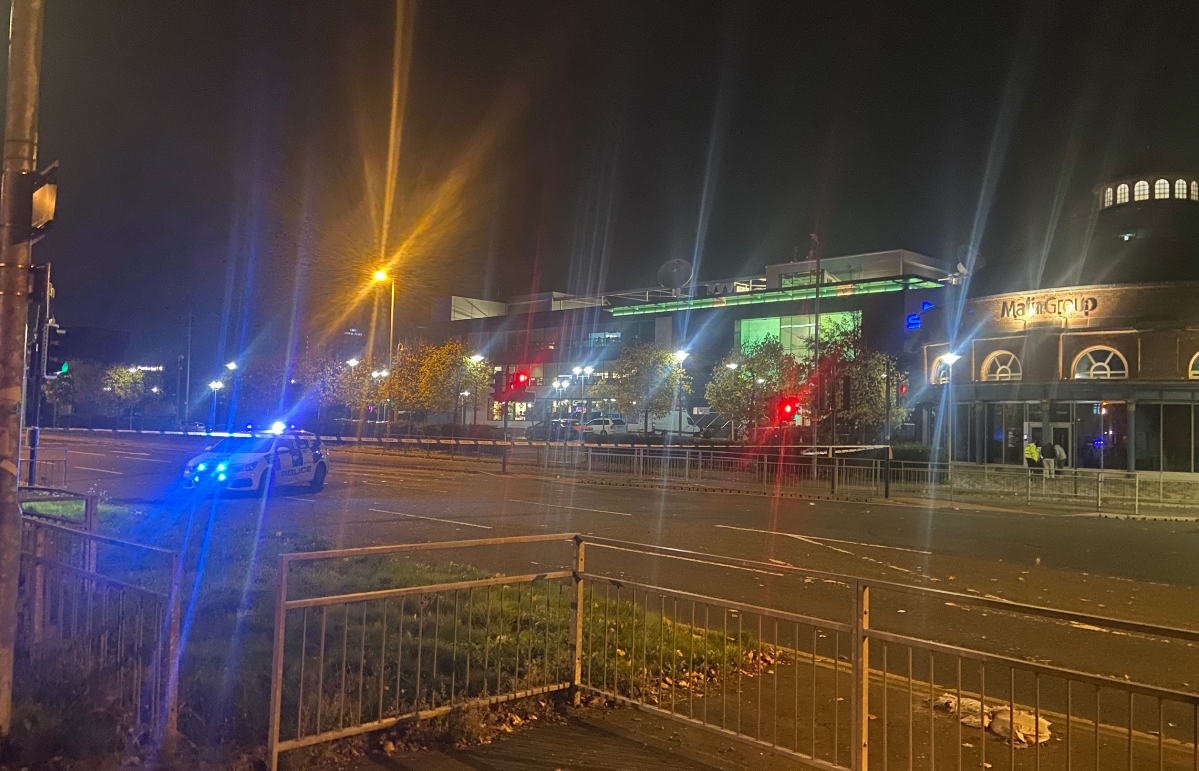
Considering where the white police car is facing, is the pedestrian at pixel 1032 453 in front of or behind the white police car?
behind

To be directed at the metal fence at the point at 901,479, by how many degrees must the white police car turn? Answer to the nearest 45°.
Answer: approximately 135° to its left

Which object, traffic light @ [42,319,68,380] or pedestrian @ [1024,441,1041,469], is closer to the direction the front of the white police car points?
the traffic light

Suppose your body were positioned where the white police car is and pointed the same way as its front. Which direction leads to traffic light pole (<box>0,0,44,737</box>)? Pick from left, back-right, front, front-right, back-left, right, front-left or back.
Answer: front-left

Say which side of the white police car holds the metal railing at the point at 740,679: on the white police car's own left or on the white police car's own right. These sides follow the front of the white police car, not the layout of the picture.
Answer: on the white police car's own left

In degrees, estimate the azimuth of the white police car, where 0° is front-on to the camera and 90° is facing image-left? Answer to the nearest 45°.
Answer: approximately 45°

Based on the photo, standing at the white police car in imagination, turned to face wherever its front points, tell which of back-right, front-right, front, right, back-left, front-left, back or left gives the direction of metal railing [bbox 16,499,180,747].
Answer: front-left

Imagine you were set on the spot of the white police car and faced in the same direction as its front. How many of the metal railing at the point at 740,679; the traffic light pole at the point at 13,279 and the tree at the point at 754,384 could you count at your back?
1

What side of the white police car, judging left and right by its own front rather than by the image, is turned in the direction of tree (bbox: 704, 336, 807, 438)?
back
